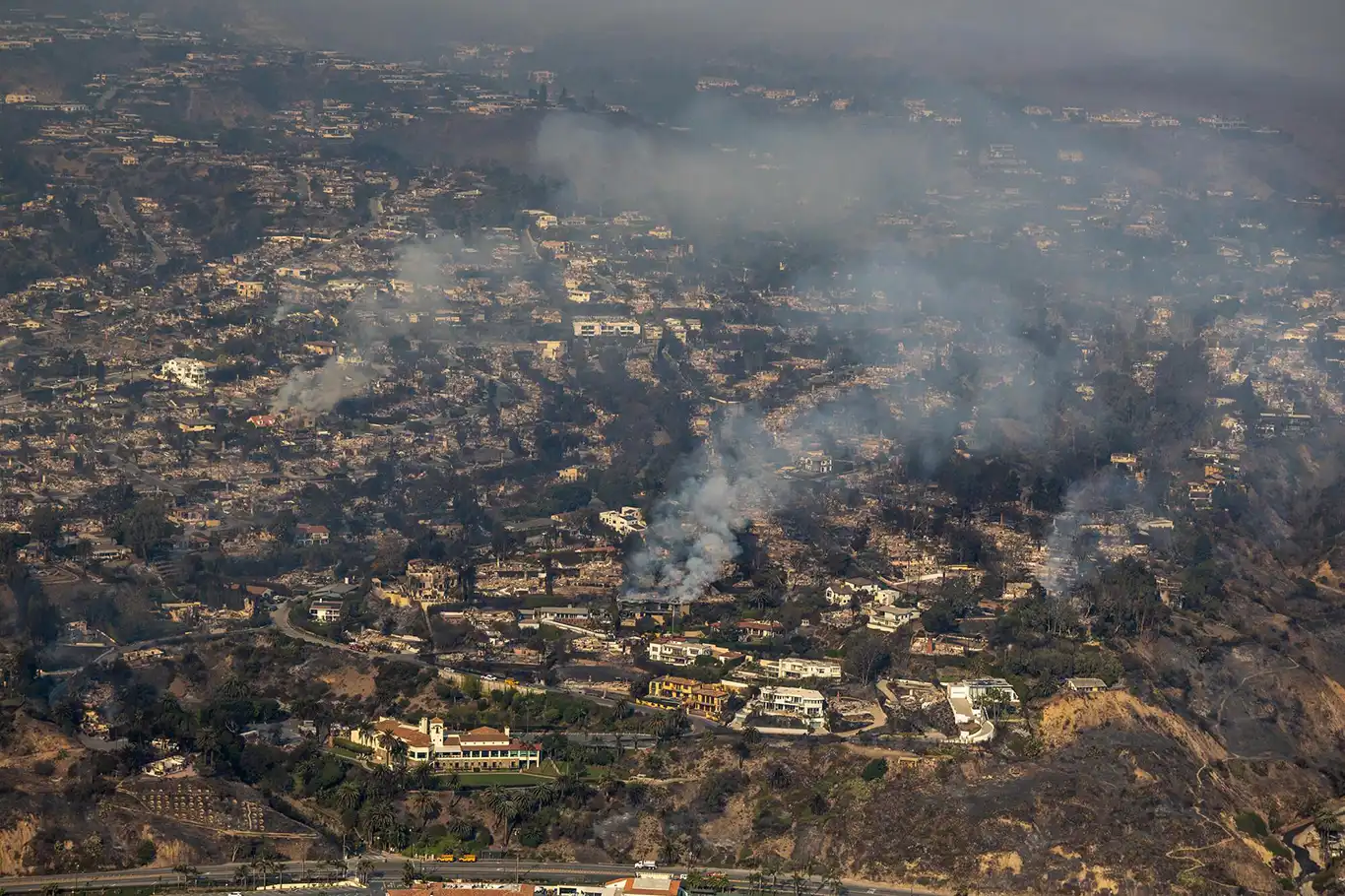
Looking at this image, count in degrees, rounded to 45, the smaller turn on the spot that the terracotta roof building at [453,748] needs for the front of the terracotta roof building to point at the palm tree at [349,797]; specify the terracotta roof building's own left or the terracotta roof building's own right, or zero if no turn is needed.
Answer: approximately 45° to the terracotta roof building's own right

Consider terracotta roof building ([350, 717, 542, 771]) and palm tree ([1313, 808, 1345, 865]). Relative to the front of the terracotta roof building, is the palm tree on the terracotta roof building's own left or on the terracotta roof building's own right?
on the terracotta roof building's own left

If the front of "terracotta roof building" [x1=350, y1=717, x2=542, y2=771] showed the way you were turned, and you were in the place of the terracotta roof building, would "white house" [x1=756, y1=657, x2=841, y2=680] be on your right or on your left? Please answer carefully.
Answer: on your left

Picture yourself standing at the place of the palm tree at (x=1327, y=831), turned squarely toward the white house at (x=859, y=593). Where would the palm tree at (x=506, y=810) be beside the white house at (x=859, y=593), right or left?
left

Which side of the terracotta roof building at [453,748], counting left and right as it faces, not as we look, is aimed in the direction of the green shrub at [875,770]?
left

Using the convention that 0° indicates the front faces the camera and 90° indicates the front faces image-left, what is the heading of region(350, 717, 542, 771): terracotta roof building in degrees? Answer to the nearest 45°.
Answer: approximately 0°

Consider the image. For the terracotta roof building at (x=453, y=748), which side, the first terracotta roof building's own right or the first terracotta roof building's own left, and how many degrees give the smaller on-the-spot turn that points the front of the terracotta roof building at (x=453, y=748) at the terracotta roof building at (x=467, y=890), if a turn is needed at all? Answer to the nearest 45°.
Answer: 0° — it already faces it

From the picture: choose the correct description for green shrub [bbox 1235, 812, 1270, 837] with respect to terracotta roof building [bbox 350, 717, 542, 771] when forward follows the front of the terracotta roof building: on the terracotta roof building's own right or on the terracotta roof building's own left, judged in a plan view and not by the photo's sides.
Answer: on the terracotta roof building's own left

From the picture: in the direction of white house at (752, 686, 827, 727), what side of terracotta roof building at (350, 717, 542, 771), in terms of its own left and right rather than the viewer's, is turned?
left
